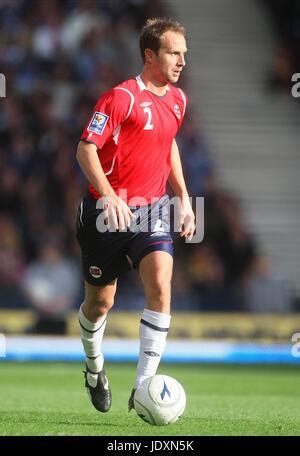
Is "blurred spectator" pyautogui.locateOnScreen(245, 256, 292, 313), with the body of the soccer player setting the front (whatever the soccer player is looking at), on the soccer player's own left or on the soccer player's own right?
on the soccer player's own left

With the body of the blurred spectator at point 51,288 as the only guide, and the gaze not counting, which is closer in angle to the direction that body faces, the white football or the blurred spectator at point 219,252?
the white football

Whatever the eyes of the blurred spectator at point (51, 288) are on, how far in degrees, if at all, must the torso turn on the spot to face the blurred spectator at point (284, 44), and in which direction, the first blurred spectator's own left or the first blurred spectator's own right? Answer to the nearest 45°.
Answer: approximately 135° to the first blurred spectator's own left

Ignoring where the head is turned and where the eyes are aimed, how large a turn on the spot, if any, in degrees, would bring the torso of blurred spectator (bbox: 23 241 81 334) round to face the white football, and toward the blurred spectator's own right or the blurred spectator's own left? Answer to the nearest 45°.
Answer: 0° — they already face it

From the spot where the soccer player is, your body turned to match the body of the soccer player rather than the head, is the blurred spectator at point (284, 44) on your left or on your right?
on your left

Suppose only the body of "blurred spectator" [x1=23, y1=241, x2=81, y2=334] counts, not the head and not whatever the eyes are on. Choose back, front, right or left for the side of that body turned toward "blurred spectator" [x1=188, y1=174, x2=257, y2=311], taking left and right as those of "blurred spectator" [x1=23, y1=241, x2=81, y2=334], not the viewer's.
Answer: left

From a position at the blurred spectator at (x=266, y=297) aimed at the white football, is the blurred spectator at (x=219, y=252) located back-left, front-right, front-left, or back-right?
back-right

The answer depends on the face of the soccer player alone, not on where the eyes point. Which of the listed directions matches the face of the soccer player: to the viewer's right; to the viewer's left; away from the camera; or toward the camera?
to the viewer's right

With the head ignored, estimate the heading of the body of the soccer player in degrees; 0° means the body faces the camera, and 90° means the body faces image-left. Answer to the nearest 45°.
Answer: approximately 315°

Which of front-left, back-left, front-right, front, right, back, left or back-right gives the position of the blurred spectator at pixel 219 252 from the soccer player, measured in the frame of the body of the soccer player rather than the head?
back-left
